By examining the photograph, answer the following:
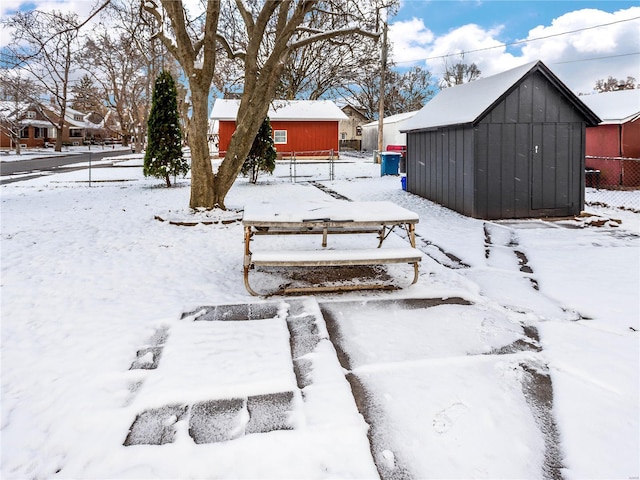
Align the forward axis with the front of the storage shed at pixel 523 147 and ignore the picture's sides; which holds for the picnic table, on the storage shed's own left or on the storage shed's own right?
on the storage shed's own right

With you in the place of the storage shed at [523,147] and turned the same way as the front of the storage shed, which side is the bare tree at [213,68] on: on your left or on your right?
on your right

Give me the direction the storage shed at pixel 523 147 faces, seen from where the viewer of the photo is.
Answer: facing the viewer and to the right of the viewer

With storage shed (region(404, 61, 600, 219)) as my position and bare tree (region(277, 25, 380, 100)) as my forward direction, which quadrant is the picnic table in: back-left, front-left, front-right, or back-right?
back-left

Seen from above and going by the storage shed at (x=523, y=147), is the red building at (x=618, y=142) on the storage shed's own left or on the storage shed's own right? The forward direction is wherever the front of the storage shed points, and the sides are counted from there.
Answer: on the storage shed's own left

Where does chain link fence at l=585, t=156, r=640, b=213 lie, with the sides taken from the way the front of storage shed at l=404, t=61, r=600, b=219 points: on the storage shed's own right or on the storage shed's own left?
on the storage shed's own left

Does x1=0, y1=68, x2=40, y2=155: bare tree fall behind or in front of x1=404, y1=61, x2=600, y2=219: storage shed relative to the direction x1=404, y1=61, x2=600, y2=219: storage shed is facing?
behind

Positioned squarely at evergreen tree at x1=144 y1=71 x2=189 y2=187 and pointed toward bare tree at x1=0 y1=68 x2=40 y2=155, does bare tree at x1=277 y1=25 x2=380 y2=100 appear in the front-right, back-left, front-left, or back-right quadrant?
front-right

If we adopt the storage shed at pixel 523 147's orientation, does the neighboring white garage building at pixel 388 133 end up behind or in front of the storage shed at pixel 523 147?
behind
